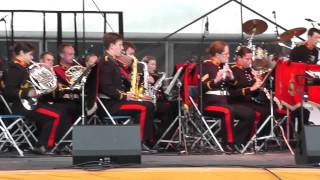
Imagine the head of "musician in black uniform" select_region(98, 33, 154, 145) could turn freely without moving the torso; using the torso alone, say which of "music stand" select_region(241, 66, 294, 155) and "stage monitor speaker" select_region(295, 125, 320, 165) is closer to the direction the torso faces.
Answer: the music stand

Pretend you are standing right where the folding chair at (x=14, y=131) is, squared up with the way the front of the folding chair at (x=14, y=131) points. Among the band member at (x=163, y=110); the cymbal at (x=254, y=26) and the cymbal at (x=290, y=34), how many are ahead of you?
3

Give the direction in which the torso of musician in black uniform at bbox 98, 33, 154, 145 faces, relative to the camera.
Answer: to the viewer's right

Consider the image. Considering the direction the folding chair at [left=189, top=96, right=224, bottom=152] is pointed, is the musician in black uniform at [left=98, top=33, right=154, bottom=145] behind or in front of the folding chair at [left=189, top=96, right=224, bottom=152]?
behind

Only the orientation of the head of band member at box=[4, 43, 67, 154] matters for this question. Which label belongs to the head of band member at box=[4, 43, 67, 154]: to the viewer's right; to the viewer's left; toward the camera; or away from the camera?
to the viewer's right

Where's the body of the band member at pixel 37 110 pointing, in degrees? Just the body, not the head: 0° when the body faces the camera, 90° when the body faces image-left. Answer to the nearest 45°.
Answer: approximately 270°
